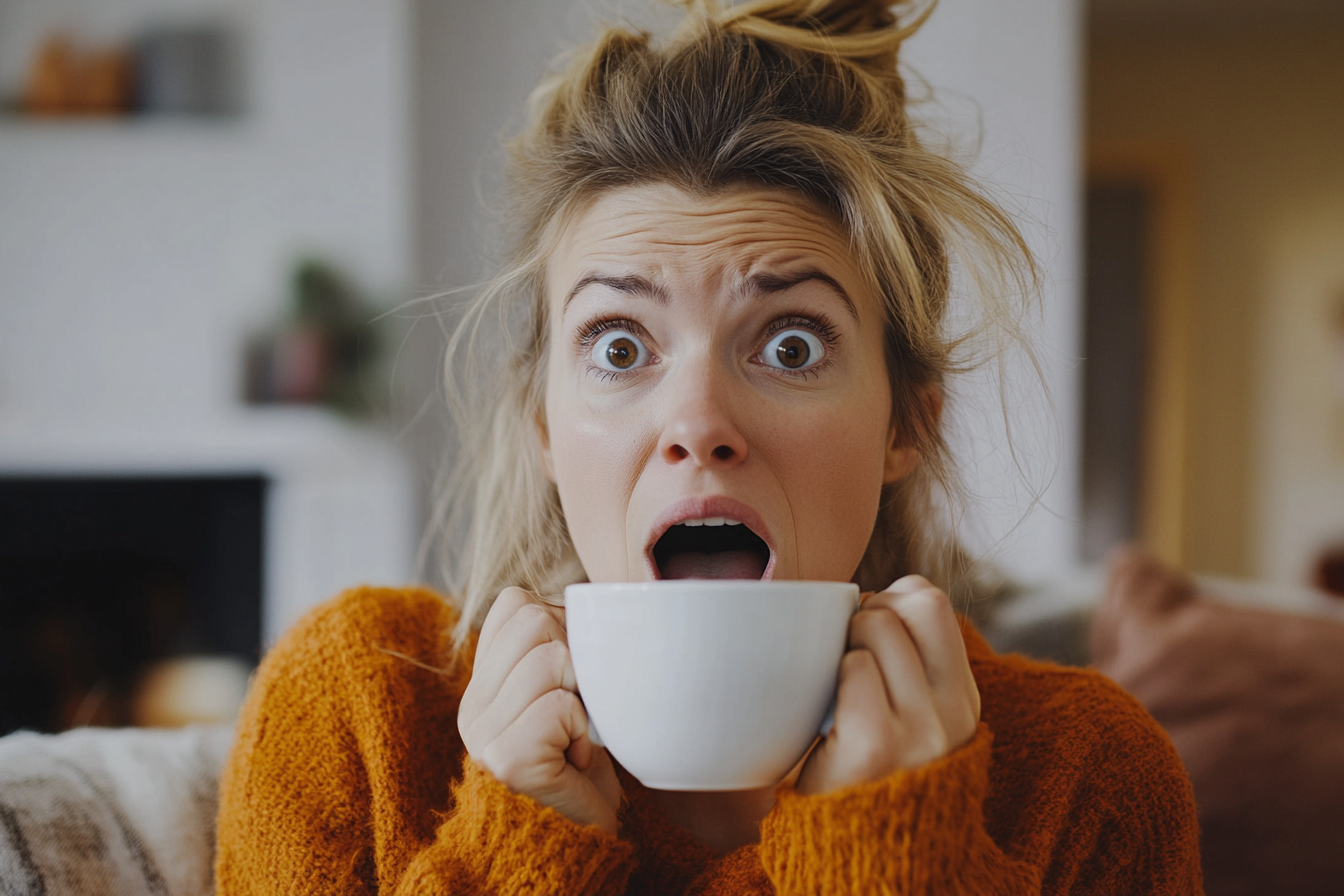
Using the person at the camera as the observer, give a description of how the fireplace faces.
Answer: facing the viewer

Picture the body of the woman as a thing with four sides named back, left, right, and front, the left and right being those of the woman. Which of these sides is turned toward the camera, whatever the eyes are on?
front

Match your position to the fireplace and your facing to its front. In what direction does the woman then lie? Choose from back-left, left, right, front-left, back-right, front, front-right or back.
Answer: front

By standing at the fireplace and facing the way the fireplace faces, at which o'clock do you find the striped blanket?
The striped blanket is roughly at 12 o'clock from the fireplace.

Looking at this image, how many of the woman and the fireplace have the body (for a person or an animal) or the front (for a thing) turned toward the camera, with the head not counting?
2

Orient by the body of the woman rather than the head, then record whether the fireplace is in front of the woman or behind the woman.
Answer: behind
